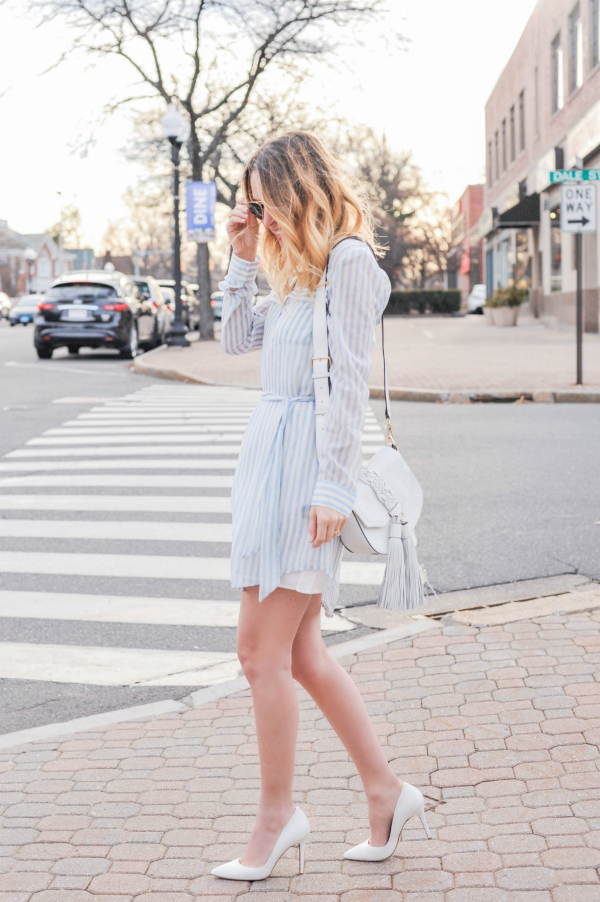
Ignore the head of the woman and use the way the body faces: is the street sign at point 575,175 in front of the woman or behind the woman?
behind

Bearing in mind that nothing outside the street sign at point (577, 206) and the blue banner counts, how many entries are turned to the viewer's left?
0

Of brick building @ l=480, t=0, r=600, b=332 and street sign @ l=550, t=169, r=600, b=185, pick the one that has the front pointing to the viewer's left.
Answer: the brick building

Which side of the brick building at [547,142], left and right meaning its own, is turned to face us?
left

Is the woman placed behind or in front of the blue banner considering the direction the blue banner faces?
in front

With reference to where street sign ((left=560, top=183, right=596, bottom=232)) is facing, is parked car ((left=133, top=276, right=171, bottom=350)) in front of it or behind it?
behind

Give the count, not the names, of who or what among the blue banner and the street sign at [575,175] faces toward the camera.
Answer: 2

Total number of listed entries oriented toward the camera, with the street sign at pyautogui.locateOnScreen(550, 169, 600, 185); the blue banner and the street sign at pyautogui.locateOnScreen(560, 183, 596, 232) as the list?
3

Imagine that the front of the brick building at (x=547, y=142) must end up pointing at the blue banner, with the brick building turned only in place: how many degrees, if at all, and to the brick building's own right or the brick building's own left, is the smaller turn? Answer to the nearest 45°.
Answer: approximately 45° to the brick building's own left

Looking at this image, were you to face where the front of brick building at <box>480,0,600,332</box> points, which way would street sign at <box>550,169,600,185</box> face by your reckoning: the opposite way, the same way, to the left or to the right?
to the left
